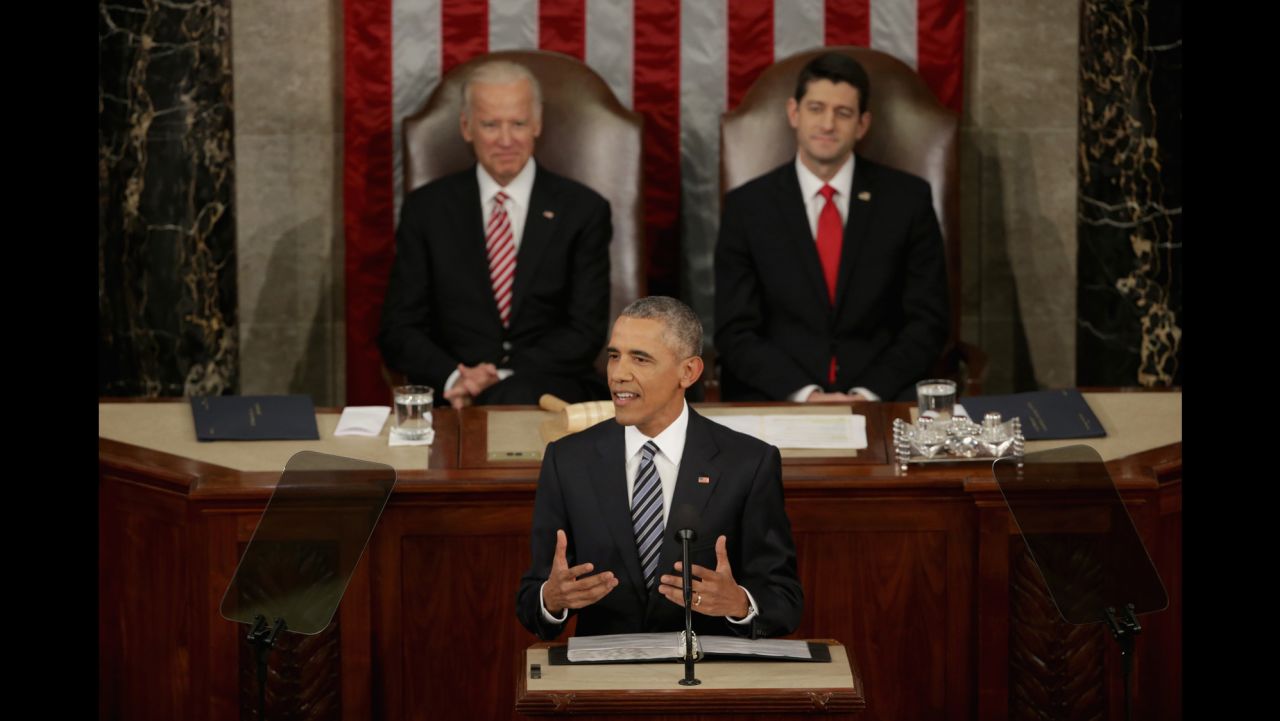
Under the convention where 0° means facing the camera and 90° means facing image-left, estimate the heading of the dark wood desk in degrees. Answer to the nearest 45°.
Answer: approximately 0°

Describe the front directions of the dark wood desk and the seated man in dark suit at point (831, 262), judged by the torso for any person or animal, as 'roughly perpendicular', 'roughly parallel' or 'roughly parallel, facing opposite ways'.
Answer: roughly parallel

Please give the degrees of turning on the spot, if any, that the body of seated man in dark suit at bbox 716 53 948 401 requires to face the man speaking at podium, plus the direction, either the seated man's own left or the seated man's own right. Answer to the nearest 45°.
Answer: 0° — they already face them

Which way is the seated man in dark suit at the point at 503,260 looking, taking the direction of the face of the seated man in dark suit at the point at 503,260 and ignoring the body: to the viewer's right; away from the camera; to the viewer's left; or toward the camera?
toward the camera

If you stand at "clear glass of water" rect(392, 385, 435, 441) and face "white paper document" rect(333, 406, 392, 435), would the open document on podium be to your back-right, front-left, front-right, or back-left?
back-left

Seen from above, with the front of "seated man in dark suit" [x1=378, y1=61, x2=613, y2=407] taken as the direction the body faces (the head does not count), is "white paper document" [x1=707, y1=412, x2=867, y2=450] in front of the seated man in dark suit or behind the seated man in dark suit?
in front

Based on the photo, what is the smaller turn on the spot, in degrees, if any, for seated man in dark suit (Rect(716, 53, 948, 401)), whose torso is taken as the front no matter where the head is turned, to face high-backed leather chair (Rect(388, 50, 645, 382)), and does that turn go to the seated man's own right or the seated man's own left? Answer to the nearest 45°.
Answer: approximately 90° to the seated man's own right

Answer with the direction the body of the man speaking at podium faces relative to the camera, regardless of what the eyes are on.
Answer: toward the camera

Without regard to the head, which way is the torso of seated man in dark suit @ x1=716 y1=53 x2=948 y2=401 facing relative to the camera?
toward the camera

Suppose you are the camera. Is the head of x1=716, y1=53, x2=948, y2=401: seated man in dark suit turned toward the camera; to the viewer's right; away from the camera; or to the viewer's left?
toward the camera

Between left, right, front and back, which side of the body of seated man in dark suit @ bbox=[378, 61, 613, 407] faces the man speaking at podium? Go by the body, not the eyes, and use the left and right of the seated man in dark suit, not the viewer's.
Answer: front

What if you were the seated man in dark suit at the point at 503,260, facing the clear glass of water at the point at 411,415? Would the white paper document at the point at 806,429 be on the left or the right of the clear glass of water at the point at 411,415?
left

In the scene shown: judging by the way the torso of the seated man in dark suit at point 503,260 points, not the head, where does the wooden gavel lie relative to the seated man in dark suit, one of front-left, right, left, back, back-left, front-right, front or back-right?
front

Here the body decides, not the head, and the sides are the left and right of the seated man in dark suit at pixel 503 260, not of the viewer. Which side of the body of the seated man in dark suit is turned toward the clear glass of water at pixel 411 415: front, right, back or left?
front

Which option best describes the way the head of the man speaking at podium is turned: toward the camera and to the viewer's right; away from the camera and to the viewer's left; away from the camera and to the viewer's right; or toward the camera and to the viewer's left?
toward the camera and to the viewer's left
